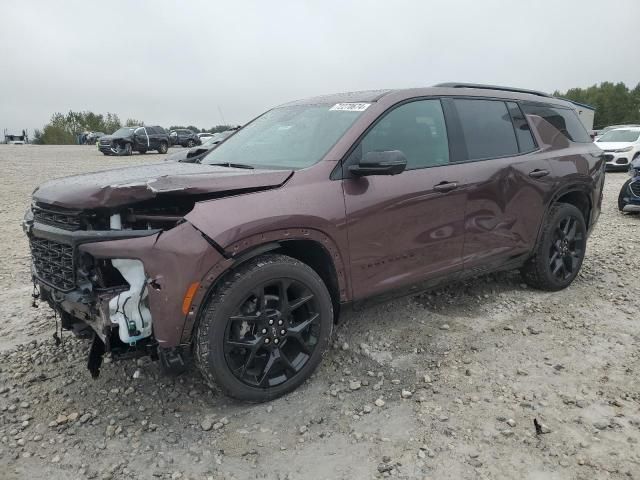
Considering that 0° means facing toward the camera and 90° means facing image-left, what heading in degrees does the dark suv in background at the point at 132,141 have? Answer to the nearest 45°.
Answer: approximately 45°

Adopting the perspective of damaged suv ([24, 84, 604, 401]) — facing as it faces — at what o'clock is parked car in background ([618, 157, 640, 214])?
The parked car in background is roughly at 6 o'clock from the damaged suv.

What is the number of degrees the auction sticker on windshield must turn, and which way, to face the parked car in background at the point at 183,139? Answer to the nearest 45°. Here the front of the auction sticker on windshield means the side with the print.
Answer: approximately 135° to its right

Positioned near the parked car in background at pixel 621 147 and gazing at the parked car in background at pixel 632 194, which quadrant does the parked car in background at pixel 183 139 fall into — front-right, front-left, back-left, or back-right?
back-right

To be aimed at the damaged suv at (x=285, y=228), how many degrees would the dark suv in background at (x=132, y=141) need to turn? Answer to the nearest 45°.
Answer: approximately 45° to its left

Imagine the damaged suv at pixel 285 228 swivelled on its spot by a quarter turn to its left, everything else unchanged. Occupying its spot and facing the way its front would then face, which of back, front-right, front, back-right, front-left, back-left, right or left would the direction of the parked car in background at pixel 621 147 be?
left

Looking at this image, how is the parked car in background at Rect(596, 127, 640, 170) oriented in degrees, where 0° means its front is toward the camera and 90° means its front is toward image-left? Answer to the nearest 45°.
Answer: approximately 45°

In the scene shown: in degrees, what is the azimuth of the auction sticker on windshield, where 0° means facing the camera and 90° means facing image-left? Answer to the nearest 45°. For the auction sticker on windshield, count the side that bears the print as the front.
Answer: approximately 45°

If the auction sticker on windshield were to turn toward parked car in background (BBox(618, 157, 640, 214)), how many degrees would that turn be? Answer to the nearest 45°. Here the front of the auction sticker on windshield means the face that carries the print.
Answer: approximately 180°

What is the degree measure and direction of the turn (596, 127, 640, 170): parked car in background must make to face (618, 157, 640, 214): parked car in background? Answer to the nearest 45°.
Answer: approximately 45° to its left

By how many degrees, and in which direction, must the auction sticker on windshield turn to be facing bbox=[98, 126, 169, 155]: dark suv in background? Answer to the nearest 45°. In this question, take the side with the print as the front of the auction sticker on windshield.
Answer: approximately 90° to its right
